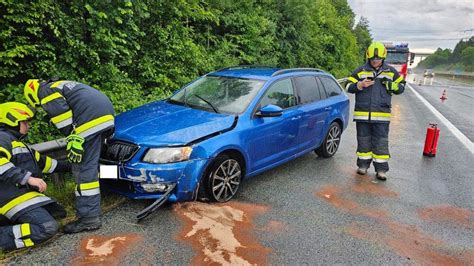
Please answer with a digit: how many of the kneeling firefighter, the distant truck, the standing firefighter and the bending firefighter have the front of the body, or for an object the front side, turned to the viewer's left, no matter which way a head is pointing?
1

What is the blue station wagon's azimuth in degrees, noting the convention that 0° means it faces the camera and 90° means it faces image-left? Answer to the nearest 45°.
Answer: approximately 45°

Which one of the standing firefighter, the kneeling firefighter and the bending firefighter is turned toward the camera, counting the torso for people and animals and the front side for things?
the standing firefighter

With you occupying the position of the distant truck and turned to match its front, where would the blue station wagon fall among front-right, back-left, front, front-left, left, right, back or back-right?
front

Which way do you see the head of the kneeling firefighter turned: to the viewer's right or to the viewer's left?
to the viewer's right

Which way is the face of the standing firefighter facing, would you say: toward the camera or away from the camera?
toward the camera

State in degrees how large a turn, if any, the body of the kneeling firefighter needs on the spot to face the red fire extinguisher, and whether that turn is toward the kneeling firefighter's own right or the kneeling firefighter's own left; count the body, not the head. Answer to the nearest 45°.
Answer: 0° — they already face it

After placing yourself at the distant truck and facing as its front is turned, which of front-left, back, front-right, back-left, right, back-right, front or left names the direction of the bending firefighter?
front

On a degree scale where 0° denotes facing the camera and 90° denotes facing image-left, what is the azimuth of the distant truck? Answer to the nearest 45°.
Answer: approximately 0°

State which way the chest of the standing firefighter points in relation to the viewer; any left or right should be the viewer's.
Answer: facing the viewer

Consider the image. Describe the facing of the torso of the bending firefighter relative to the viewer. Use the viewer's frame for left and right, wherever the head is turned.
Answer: facing to the left of the viewer

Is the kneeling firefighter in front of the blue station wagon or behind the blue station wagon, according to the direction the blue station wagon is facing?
in front

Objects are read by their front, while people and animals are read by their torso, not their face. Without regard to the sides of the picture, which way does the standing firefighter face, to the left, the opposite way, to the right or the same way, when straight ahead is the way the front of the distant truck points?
the same way

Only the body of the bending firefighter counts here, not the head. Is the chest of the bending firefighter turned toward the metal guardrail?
no

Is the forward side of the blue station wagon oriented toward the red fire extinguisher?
no
